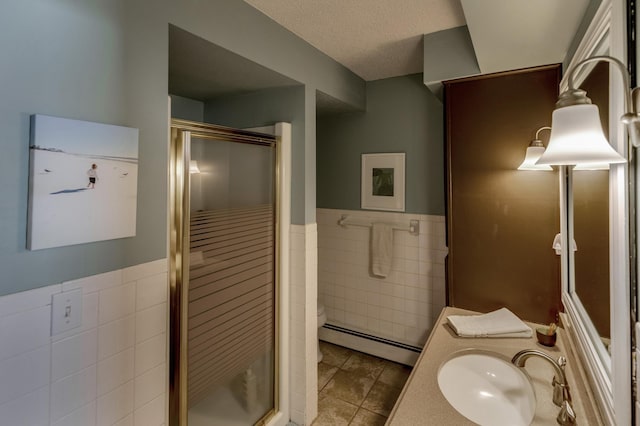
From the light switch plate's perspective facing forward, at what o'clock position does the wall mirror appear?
The wall mirror is roughly at 12 o'clock from the light switch plate.

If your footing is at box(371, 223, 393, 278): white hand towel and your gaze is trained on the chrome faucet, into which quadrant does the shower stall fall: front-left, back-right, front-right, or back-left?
front-right

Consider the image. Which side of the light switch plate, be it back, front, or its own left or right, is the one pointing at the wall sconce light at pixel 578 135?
front

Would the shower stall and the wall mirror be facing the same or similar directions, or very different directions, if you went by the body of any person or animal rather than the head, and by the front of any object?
very different directions

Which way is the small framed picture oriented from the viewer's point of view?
toward the camera

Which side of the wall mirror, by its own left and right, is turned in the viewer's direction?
left

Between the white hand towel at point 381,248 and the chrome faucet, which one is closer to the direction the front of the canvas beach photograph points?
the chrome faucet

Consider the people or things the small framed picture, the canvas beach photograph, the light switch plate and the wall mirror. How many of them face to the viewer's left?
1

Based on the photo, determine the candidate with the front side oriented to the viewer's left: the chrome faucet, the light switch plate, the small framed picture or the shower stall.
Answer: the chrome faucet

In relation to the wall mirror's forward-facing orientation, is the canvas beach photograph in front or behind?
in front

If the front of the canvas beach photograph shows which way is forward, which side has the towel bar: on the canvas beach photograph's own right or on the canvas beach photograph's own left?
on the canvas beach photograph's own left

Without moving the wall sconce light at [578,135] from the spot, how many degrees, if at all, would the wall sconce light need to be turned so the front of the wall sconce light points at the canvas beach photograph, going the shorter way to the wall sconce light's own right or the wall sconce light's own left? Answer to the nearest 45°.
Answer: approximately 45° to the wall sconce light's own left

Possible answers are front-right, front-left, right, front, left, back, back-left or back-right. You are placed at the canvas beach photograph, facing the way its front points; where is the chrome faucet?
front

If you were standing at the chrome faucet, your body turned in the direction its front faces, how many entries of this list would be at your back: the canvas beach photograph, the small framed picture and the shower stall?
0

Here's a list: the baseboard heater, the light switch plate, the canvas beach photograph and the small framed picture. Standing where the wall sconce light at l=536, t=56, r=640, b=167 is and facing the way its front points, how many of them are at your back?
0

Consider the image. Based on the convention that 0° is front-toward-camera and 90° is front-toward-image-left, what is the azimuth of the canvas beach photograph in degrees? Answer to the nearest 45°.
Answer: approximately 315°

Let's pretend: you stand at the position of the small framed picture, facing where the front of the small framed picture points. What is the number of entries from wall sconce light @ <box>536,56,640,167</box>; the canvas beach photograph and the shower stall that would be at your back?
0

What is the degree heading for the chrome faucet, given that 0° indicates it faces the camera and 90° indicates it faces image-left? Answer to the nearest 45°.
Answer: approximately 90°

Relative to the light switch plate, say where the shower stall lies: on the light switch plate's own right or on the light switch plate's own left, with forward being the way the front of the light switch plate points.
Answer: on the light switch plate's own left

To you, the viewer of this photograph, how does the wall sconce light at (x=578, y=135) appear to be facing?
facing to the left of the viewer

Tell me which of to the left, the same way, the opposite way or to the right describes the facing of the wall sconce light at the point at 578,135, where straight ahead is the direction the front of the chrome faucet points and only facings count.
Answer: the same way
